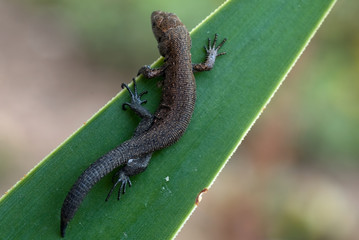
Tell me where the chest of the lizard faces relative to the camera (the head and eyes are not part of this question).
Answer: away from the camera
